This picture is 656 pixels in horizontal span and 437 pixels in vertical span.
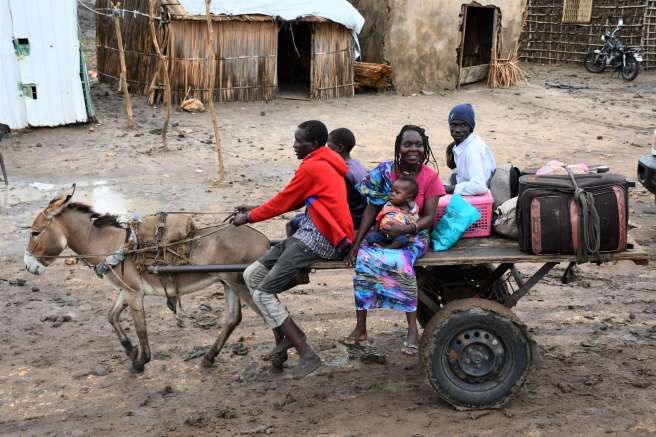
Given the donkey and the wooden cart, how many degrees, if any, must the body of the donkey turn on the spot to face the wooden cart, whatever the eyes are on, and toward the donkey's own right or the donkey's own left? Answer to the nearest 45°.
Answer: approximately 135° to the donkey's own left

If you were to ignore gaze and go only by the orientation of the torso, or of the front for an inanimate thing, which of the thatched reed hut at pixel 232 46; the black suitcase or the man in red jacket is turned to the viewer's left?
the man in red jacket

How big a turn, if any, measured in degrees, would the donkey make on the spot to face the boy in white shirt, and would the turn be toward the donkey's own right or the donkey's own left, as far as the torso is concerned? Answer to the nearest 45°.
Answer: approximately 180°

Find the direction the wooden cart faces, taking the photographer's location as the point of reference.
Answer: facing to the left of the viewer

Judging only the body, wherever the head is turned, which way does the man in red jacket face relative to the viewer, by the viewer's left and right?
facing to the left of the viewer

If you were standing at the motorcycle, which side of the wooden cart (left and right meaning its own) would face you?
right

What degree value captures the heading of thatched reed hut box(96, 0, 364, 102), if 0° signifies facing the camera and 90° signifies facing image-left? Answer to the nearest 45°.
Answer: approximately 0°

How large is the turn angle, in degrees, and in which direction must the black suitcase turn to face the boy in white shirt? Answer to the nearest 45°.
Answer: approximately 135° to its right

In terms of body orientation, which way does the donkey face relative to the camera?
to the viewer's left

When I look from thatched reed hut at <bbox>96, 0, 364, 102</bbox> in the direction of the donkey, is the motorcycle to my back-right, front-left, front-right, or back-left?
back-left

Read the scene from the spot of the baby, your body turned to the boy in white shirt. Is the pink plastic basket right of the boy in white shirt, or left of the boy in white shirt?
right

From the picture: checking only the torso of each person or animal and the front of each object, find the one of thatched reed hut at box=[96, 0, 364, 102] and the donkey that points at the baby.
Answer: the thatched reed hut

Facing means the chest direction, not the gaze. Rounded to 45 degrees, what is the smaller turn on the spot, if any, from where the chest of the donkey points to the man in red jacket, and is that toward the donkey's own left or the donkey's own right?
approximately 135° to the donkey's own left
